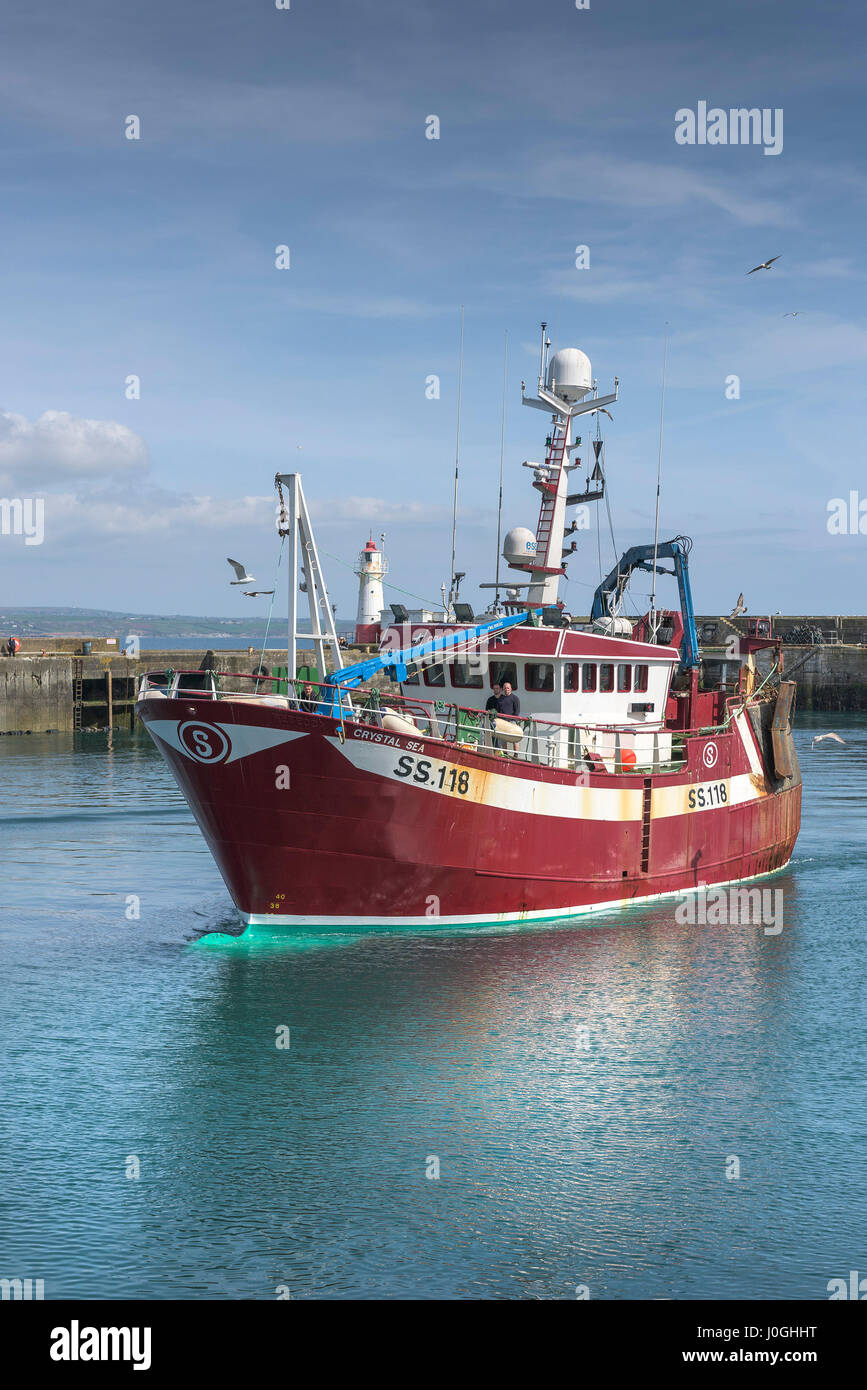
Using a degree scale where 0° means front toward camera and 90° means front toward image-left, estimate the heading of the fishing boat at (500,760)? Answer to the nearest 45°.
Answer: approximately 45°
